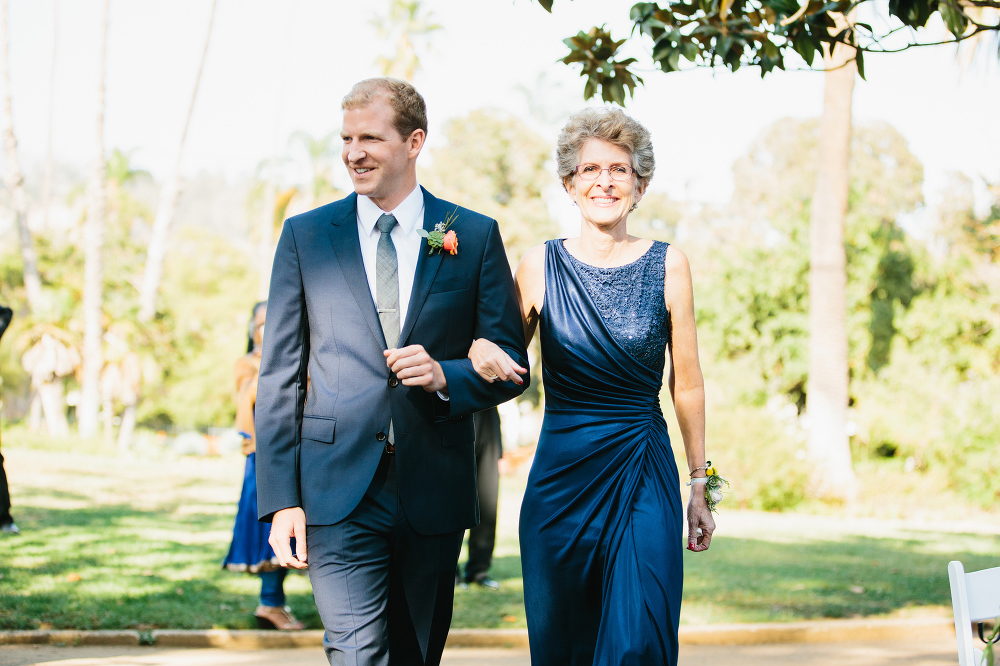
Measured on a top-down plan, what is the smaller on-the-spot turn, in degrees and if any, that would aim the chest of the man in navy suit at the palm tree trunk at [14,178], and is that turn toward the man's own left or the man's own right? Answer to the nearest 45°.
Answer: approximately 180°

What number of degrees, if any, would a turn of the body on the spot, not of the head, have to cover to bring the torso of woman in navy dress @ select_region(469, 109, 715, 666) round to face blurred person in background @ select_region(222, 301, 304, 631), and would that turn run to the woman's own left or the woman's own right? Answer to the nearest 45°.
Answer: approximately 135° to the woman's own right

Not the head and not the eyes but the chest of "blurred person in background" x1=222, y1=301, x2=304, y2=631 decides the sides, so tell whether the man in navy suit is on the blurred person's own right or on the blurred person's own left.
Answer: on the blurred person's own right

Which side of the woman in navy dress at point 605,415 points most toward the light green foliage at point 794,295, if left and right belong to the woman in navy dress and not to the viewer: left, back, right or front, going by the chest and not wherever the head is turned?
back

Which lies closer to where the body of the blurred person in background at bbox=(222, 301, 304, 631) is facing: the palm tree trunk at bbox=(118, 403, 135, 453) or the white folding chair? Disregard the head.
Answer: the white folding chair

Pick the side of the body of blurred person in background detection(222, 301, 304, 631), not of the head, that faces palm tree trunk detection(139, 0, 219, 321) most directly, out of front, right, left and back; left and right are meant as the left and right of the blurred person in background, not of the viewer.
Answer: left

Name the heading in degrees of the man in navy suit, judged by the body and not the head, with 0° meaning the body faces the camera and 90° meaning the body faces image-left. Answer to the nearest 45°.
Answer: approximately 0°

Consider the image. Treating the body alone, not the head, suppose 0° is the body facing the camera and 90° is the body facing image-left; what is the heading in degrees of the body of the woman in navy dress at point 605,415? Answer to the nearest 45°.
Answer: approximately 0°

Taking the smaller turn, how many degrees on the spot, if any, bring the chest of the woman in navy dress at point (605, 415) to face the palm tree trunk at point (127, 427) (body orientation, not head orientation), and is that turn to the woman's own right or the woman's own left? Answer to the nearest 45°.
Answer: approximately 135° to the woman's own right

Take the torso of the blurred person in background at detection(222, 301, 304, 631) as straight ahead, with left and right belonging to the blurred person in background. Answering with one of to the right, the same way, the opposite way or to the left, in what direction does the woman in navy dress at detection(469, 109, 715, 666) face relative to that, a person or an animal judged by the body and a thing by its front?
to the right

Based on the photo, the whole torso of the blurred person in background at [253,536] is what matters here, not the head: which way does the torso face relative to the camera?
to the viewer's right
